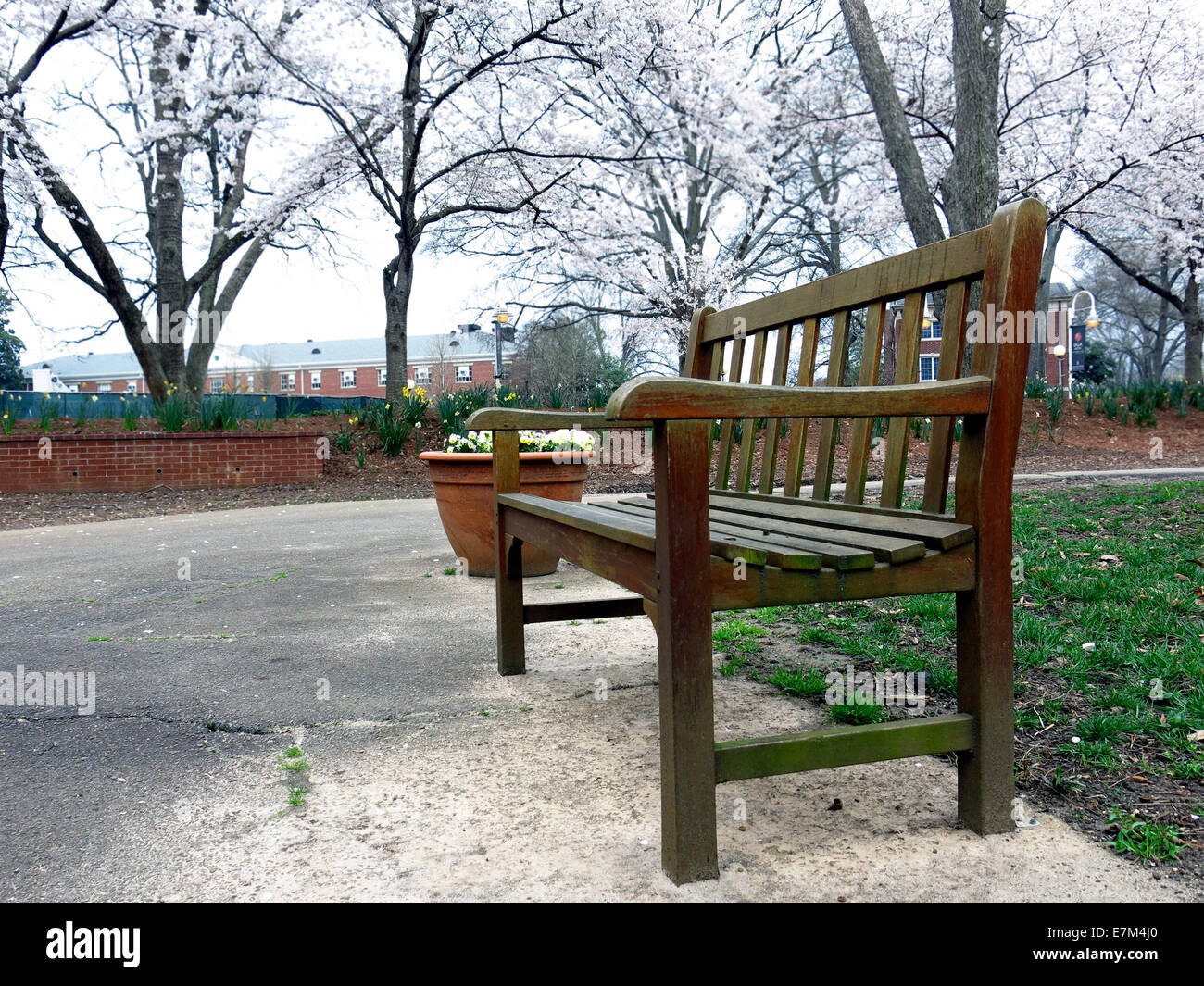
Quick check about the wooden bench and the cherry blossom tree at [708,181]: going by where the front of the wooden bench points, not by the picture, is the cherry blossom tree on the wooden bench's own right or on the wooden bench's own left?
on the wooden bench's own right

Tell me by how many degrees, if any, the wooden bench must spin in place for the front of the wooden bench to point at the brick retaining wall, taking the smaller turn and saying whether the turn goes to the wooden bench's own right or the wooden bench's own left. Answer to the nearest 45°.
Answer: approximately 90° to the wooden bench's own right

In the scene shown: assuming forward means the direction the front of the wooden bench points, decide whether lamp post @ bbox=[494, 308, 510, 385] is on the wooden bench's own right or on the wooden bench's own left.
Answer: on the wooden bench's own right

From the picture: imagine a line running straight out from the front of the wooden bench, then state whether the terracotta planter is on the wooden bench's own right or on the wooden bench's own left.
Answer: on the wooden bench's own right

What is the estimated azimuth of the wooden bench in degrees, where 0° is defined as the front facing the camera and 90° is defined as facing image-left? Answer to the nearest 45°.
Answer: approximately 45°
